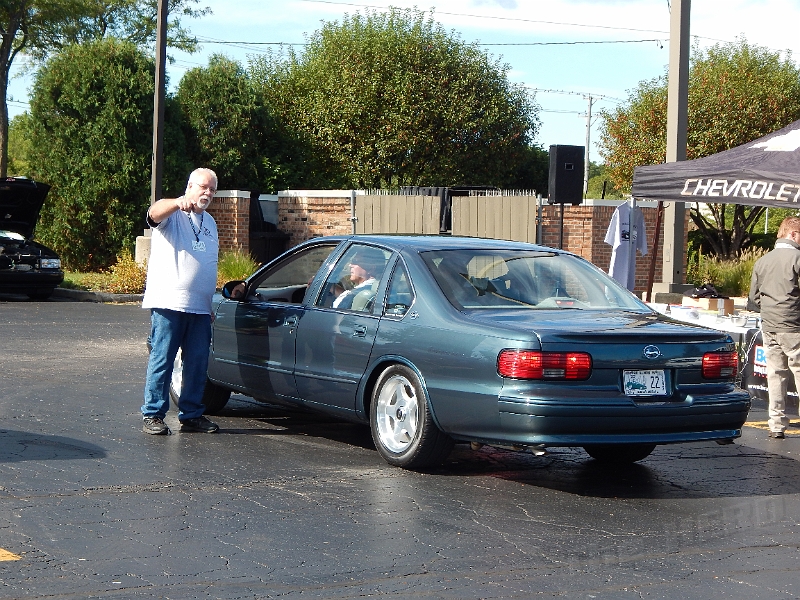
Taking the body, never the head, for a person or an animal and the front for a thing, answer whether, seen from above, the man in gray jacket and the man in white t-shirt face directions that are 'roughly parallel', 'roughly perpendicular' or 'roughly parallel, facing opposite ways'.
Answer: roughly perpendicular

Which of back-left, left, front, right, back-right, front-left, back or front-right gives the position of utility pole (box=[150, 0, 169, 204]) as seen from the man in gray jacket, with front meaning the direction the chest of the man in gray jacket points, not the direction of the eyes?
front-left

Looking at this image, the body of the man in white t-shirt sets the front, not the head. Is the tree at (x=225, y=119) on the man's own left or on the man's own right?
on the man's own left

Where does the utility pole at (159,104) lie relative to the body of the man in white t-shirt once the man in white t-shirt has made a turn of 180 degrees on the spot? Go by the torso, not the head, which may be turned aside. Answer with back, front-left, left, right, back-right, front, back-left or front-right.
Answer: front-right

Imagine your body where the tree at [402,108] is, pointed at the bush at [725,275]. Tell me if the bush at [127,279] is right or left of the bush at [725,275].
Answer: right

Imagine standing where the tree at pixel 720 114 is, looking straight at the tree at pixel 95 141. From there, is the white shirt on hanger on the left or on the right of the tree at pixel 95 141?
left

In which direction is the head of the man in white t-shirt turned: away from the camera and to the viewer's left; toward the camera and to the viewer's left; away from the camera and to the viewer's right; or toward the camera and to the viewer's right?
toward the camera and to the viewer's right

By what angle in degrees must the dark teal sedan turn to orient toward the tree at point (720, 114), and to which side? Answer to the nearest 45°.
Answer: approximately 45° to its right

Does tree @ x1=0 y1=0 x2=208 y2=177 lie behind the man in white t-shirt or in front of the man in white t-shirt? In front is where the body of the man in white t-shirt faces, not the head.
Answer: behind

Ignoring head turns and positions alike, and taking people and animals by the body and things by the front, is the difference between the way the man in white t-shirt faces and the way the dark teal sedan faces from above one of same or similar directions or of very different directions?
very different directions

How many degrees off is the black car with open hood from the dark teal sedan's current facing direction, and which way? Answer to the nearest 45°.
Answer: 0° — it already faces it

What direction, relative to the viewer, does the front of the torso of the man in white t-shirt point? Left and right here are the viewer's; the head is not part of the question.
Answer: facing the viewer and to the right of the viewer
